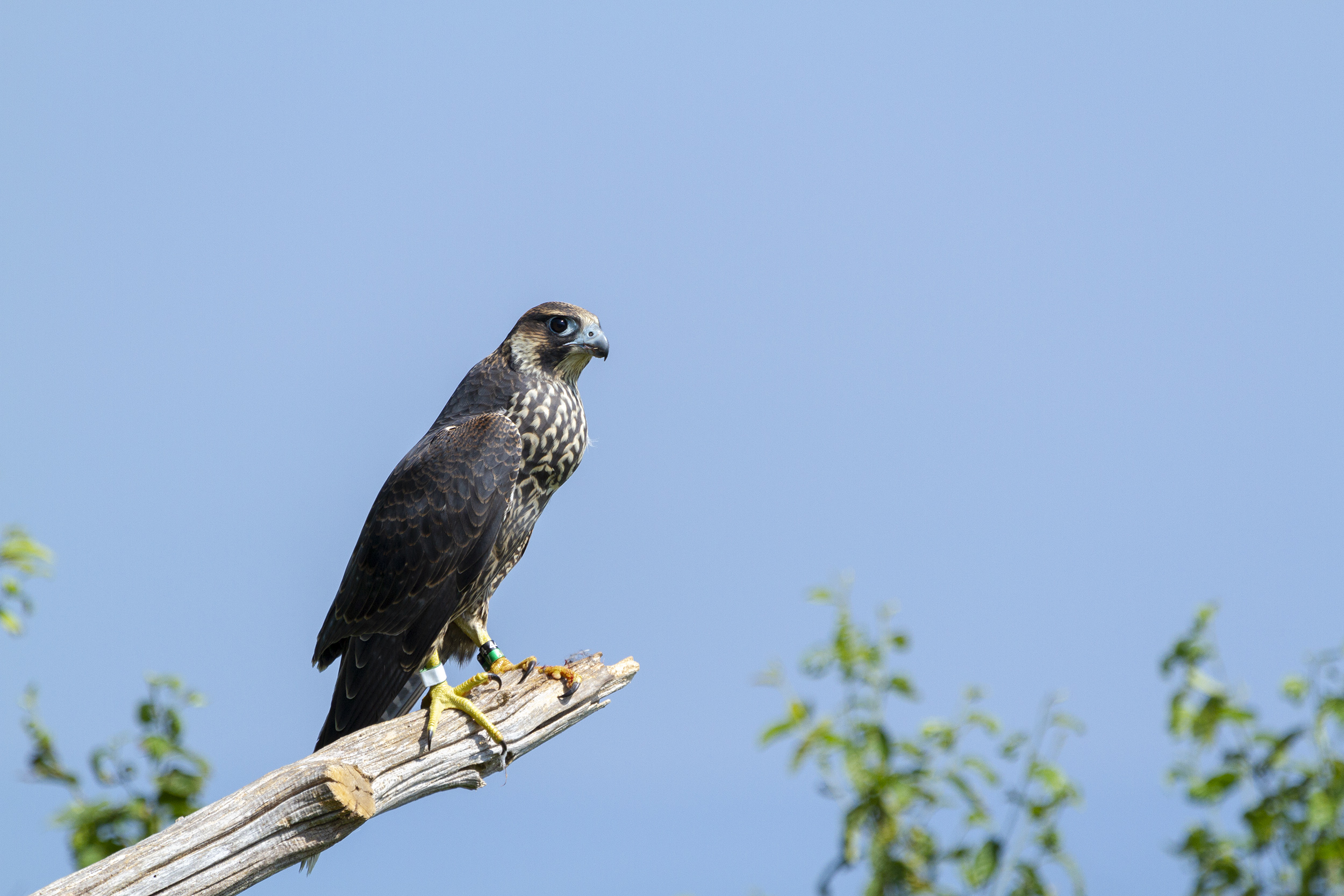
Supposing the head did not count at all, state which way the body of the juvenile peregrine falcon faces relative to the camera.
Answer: to the viewer's right
